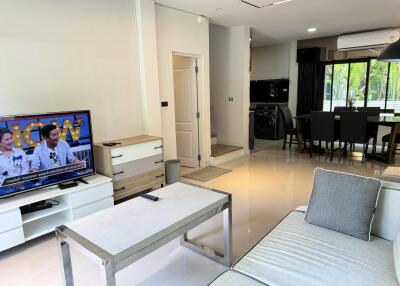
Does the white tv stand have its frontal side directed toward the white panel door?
no

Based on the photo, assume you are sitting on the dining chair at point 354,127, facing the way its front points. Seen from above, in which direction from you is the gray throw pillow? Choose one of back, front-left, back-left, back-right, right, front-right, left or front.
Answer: back

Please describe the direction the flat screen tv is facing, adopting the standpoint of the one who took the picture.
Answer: facing the viewer and to the right of the viewer

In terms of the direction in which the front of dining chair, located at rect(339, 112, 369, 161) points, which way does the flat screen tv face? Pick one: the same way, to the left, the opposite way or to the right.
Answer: to the right

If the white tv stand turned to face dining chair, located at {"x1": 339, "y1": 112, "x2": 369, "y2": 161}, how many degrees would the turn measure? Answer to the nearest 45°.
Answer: approximately 45° to its left

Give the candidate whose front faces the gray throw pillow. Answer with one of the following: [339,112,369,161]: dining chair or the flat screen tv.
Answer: the flat screen tv

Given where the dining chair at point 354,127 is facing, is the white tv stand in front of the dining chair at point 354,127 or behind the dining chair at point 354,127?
behind

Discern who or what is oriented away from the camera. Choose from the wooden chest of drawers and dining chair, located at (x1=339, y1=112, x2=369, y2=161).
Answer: the dining chair

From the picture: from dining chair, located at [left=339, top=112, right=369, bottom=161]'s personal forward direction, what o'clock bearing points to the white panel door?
The white panel door is roughly at 8 o'clock from the dining chair.

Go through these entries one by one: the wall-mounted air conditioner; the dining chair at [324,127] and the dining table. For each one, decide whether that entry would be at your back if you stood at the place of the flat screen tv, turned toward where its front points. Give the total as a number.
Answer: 0

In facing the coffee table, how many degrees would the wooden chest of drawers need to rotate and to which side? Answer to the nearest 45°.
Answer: approximately 45° to its right

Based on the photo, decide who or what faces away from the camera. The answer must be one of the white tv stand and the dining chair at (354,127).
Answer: the dining chair

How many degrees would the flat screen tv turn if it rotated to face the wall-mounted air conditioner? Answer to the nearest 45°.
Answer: approximately 45° to its left

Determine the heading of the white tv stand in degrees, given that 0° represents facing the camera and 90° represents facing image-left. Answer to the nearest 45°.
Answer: approximately 315°

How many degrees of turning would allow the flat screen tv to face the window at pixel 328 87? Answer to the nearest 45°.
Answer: approximately 45° to its left

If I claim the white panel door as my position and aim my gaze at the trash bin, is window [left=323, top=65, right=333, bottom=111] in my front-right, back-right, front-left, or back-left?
back-left

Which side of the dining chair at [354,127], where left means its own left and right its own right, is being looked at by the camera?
back

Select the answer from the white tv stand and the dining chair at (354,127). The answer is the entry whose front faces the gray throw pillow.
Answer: the white tv stand

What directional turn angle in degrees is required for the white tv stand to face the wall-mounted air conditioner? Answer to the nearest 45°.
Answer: approximately 45° to its left

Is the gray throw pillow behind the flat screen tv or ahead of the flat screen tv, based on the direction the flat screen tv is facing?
ahead
